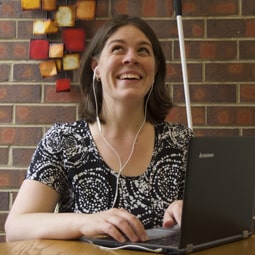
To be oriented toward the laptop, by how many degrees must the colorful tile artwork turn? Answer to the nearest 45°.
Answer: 0° — it already faces it

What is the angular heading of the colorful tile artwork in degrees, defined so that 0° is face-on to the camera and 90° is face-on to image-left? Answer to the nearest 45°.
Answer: approximately 0°

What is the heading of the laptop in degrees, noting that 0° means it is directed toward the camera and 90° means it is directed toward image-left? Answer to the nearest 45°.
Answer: approximately 135°

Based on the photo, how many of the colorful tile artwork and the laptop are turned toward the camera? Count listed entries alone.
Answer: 1

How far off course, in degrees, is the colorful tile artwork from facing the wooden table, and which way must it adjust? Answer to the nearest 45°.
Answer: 0° — it already faces it
